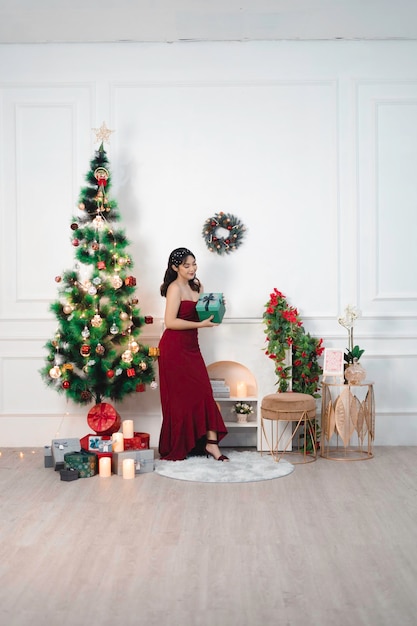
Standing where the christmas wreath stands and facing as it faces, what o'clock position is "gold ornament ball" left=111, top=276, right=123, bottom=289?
The gold ornament ball is roughly at 2 o'clock from the christmas wreath.

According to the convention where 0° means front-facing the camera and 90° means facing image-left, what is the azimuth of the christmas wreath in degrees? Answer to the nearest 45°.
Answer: approximately 0°
